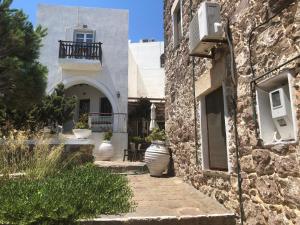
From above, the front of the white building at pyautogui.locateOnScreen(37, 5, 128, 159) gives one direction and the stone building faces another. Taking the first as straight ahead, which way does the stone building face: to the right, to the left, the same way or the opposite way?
to the right

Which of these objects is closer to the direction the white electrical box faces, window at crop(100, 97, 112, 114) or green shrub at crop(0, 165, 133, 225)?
the green shrub

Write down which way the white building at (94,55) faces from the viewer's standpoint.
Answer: facing the viewer

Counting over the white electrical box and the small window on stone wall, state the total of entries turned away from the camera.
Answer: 0

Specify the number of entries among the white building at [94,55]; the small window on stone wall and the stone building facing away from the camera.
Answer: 0

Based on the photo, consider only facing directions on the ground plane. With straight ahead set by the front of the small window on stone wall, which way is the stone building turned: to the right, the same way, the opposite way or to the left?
the same way

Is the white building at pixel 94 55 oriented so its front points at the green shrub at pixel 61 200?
yes

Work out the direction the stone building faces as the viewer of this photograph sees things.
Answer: facing the viewer and to the left of the viewer
